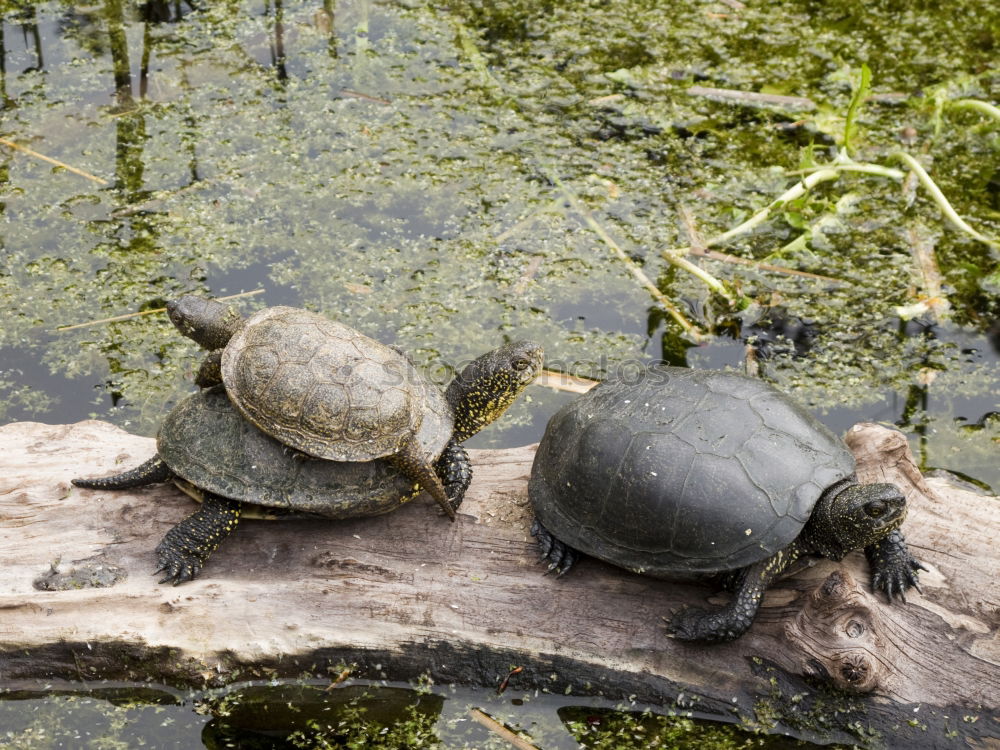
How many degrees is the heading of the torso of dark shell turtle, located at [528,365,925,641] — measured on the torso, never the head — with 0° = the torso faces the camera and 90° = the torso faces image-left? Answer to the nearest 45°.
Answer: approximately 315°

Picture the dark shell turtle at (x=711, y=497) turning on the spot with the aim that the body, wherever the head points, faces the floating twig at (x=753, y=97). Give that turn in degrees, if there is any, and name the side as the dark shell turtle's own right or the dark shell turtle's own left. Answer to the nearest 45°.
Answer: approximately 135° to the dark shell turtle's own left

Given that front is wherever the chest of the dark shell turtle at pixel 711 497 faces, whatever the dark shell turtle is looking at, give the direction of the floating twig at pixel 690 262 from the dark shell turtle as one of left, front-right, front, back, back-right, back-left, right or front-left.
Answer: back-left

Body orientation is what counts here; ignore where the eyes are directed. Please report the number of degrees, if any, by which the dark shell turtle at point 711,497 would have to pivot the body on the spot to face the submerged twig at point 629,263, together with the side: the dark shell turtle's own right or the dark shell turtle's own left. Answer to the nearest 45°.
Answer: approximately 135° to the dark shell turtle's own left
